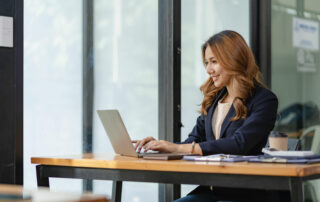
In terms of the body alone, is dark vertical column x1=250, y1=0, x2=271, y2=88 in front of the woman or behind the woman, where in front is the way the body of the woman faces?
behind

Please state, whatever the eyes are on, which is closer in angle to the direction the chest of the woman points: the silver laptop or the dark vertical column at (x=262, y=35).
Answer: the silver laptop

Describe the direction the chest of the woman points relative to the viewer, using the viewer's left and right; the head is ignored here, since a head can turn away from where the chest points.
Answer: facing the viewer and to the left of the viewer

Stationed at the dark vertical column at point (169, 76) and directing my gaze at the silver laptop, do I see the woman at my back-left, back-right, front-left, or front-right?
front-left

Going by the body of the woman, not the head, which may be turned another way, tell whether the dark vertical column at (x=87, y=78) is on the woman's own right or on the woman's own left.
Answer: on the woman's own right

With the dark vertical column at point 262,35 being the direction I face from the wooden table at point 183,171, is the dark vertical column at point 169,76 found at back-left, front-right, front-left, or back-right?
front-left

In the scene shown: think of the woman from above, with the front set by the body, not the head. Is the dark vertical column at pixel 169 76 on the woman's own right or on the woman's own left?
on the woman's own right

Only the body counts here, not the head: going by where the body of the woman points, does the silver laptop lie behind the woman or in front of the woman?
in front

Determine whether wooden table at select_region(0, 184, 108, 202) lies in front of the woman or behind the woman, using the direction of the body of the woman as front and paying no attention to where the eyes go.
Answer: in front
